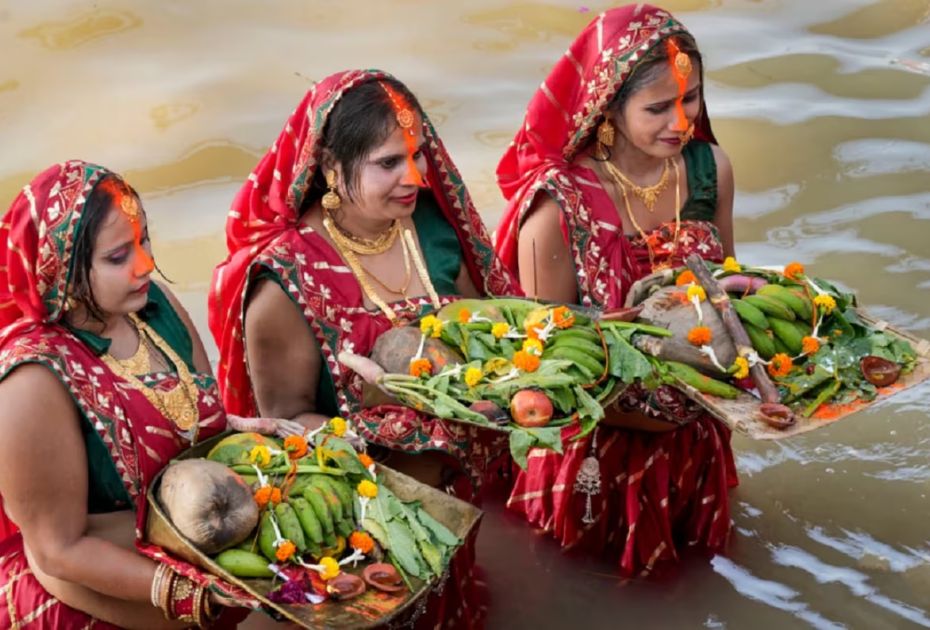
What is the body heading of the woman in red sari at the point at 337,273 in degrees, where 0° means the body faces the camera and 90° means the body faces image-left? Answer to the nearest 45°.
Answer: approximately 315°

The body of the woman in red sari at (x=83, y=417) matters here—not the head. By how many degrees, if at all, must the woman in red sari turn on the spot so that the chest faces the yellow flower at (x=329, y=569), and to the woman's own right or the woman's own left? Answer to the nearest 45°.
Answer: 0° — they already face it

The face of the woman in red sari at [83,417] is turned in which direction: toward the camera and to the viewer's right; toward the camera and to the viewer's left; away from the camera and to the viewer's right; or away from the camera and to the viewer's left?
toward the camera and to the viewer's right

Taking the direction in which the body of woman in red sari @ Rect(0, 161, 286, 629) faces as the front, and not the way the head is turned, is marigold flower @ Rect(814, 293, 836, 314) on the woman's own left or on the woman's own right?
on the woman's own left

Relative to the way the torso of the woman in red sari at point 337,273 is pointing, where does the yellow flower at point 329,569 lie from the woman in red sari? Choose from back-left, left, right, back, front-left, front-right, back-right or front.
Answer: front-right

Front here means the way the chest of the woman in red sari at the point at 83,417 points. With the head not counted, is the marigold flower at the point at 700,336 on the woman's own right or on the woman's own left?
on the woman's own left
